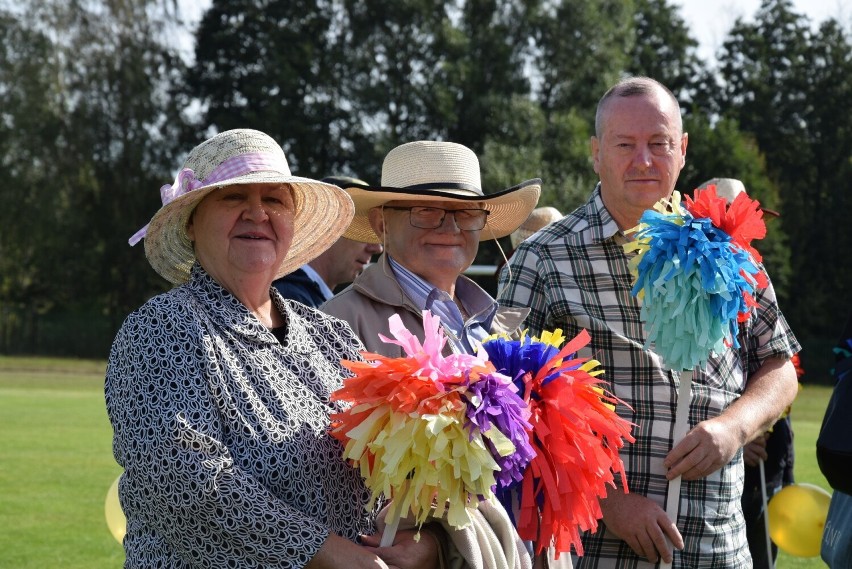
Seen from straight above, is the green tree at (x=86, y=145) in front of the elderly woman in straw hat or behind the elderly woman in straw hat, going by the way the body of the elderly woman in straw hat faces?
behind

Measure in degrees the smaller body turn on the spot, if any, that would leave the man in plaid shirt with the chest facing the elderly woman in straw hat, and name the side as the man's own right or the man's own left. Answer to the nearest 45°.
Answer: approximately 45° to the man's own right

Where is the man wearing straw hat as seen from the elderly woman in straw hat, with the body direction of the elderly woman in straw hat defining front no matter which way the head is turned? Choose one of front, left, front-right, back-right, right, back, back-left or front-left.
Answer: left

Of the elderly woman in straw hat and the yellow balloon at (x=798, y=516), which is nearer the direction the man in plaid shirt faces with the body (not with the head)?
the elderly woman in straw hat

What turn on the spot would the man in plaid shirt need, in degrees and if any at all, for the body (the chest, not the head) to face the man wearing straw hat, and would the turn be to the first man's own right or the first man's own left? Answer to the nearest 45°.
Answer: approximately 90° to the first man's own right

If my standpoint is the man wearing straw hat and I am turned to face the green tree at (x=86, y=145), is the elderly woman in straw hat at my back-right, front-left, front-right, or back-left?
back-left

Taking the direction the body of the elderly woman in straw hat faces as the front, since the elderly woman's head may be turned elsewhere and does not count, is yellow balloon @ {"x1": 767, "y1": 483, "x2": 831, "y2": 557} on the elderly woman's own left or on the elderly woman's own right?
on the elderly woman's own left

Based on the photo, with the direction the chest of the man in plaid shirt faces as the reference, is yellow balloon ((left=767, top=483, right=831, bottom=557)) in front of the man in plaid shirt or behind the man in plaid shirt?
behind

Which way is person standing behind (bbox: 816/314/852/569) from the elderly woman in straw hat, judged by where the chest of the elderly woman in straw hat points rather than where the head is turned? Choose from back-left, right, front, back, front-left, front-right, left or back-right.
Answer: front-left

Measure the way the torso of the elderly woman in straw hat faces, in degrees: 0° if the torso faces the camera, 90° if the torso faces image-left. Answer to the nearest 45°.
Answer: approximately 315°

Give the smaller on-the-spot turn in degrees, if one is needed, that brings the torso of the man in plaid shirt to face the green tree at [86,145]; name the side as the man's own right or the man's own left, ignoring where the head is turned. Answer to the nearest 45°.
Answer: approximately 135° to the man's own right
